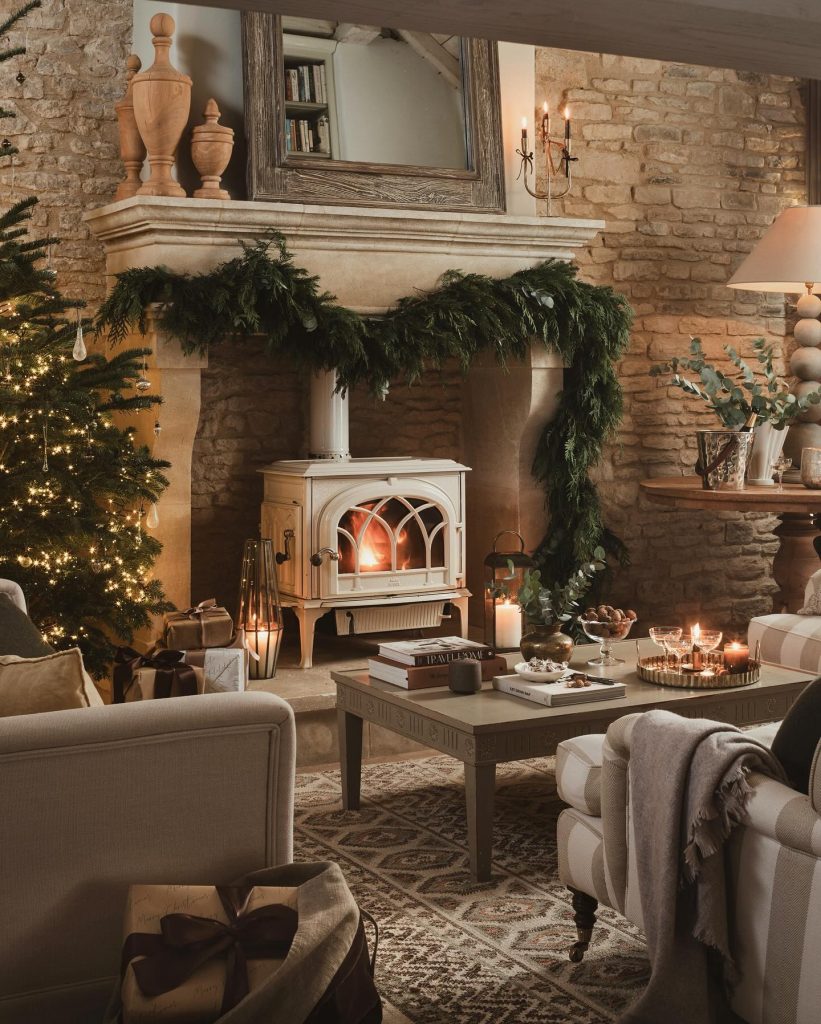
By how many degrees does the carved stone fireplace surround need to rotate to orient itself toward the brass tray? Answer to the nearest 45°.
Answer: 0° — it already faces it

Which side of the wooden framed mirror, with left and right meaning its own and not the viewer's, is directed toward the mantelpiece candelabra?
left

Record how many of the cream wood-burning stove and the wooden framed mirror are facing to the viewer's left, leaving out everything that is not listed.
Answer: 0

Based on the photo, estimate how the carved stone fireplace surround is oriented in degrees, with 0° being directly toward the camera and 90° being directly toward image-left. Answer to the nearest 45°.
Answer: approximately 315°

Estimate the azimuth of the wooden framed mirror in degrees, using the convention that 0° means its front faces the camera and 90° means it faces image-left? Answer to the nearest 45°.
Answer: approximately 315°

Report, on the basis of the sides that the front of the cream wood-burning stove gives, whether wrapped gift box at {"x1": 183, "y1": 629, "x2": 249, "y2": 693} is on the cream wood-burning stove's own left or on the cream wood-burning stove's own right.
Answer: on the cream wood-burning stove's own right

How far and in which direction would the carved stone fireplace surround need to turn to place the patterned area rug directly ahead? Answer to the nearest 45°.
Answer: approximately 45° to its right

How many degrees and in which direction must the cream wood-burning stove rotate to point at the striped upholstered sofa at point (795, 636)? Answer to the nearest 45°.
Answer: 0° — it already faces it
